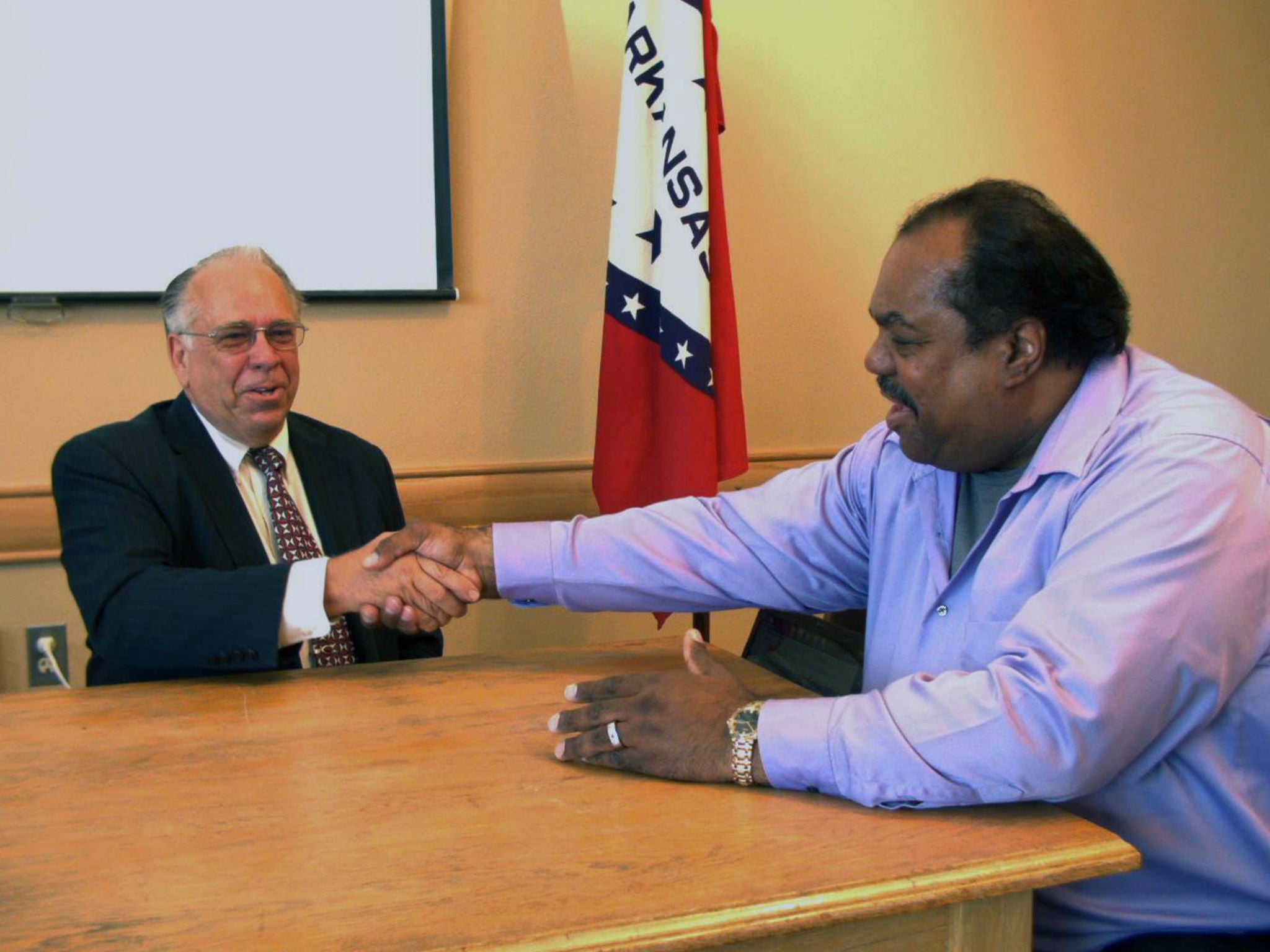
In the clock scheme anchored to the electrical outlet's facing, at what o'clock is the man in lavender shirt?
The man in lavender shirt is roughly at 11 o'clock from the electrical outlet.

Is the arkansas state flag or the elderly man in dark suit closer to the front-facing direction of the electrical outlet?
the elderly man in dark suit

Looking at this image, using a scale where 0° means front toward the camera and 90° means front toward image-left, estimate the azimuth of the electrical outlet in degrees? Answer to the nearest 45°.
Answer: approximately 0°

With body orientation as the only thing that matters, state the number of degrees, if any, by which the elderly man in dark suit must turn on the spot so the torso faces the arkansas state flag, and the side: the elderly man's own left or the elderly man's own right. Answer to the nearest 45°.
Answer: approximately 90° to the elderly man's own left

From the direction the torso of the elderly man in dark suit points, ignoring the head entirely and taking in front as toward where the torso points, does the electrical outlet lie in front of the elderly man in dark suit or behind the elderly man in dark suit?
behind

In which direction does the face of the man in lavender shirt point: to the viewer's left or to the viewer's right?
to the viewer's left

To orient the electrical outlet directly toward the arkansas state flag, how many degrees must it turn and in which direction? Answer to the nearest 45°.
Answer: approximately 90° to its left

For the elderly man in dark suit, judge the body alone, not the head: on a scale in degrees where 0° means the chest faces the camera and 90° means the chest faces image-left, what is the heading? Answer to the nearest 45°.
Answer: approximately 315°

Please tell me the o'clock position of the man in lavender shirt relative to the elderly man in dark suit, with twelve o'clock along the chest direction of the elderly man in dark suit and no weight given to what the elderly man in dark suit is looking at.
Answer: The man in lavender shirt is roughly at 12 o'clock from the elderly man in dark suit.
